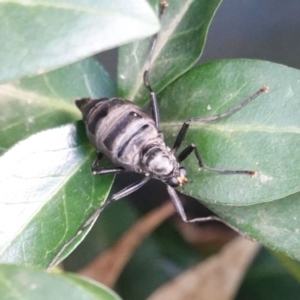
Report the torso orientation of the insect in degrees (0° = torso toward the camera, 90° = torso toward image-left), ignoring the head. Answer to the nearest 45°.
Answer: approximately 315°
